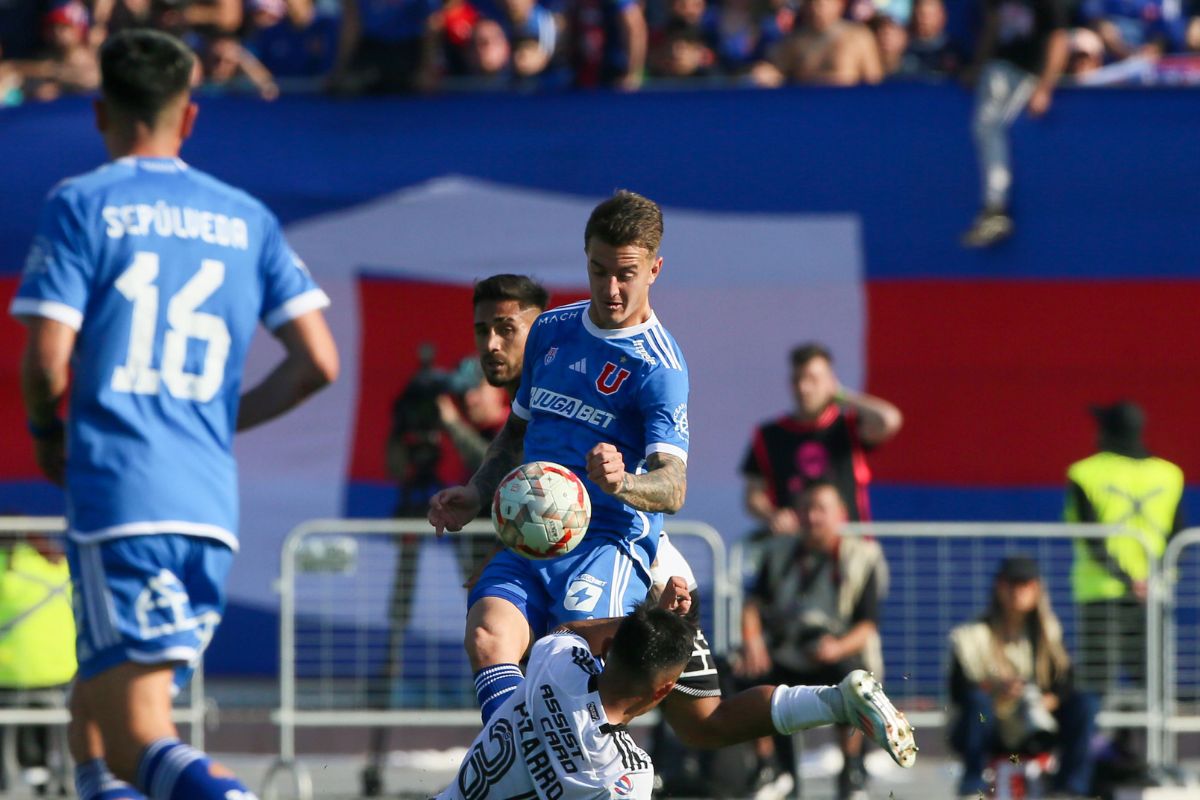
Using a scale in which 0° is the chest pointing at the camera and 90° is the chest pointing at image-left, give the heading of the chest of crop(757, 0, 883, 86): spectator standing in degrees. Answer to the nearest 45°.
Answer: approximately 0°

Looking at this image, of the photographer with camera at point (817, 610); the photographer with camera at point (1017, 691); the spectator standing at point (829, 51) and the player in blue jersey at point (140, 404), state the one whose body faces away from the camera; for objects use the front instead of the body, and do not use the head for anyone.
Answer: the player in blue jersey

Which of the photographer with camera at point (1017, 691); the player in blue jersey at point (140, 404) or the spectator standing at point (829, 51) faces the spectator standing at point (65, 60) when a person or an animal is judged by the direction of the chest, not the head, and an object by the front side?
the player in blue jersey

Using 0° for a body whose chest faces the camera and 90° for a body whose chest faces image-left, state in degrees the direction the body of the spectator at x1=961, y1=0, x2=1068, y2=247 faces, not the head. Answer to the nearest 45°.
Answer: approximately 45°

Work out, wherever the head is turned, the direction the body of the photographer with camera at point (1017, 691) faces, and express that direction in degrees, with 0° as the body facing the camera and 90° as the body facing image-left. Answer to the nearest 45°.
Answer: approximately 0°

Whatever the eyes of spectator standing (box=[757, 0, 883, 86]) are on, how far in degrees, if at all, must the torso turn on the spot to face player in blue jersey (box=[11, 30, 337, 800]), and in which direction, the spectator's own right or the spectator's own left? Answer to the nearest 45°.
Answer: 0° — they already face them

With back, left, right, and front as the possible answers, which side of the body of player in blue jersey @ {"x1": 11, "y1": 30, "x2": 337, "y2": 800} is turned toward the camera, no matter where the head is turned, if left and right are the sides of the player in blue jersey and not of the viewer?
back

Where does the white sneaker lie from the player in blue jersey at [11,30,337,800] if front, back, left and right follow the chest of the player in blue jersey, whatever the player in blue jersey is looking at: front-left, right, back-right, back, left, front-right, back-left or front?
front-right
